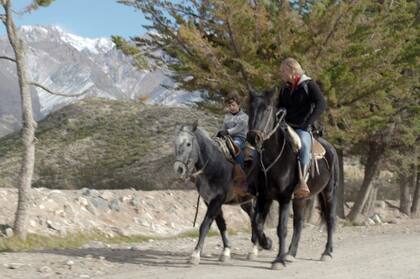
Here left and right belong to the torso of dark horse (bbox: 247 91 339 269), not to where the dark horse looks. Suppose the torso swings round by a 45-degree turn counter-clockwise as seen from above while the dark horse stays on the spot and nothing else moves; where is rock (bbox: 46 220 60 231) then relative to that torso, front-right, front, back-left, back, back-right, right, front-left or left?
back-right

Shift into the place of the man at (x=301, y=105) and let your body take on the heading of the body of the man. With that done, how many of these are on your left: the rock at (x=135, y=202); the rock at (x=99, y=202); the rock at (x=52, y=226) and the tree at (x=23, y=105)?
0

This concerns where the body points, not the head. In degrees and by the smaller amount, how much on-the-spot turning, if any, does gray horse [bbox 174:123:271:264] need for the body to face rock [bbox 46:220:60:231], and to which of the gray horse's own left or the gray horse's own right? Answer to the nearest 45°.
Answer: approximately 90° to the gray horse's own right

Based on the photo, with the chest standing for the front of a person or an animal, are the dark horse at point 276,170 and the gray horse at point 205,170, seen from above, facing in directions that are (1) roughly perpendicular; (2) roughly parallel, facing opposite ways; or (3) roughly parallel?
roughly parallel

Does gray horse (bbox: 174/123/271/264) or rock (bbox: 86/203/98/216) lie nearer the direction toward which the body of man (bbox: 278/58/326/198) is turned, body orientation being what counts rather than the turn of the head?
the gray horse

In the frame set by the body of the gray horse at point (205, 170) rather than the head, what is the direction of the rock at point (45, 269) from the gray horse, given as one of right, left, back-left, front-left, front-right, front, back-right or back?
front-right

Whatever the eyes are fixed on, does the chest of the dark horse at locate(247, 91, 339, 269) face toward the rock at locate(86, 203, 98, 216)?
no

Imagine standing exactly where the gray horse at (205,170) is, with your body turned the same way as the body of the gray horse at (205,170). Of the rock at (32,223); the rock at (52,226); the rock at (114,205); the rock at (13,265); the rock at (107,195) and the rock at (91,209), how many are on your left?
0

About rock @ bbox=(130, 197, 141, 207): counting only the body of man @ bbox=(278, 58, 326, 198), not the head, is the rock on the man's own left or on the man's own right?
on the man's own right

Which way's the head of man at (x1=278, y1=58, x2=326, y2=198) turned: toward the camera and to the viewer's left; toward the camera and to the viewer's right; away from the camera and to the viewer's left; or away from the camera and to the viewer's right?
toward the camera and to the viewer's left

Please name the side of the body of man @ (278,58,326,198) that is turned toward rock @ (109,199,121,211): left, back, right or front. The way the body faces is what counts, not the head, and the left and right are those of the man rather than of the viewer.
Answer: right

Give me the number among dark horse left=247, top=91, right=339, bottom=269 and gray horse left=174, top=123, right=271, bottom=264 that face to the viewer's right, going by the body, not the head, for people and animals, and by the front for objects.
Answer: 0

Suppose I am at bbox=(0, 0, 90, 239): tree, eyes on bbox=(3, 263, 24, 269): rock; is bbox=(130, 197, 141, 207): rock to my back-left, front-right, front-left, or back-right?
back-left

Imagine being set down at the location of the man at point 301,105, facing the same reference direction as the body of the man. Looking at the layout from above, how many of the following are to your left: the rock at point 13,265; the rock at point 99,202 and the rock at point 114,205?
0

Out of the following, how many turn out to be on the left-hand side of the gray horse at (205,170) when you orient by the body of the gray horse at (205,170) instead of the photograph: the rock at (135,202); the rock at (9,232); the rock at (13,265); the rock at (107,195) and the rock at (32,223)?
0

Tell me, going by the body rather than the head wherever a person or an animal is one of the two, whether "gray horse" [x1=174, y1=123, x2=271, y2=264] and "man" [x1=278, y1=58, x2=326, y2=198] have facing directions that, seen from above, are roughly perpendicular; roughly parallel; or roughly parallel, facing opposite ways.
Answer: roughly parallel

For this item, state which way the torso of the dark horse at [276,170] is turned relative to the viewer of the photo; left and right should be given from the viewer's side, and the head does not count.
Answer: facing the viewer and to the left of the viewer

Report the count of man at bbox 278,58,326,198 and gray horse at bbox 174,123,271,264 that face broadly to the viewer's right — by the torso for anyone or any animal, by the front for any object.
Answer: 0
